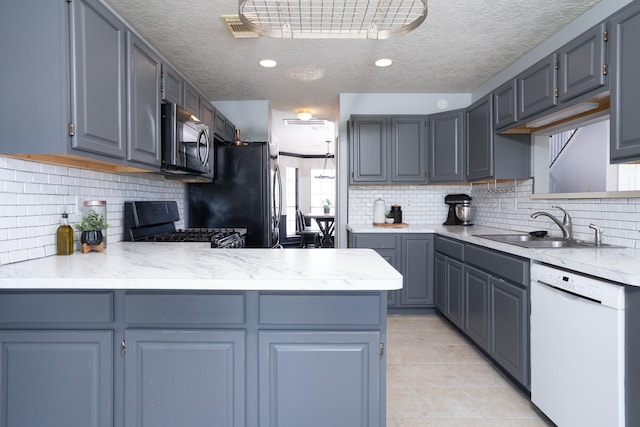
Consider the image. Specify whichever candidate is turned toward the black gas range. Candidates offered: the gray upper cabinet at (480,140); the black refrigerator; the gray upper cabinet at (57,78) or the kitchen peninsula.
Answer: the gray upper cabinet at (480,140)

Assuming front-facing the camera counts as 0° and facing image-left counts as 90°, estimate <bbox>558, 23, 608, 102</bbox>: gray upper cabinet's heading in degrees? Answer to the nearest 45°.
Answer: approximately 45°

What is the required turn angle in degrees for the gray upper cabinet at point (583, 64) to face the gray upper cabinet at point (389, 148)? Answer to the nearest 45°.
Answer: approximately 90° to its right

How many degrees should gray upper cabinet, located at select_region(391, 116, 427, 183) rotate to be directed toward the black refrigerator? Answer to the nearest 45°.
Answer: approximately 90° to its right

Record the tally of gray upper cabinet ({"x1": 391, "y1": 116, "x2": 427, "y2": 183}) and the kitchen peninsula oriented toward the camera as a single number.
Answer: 2

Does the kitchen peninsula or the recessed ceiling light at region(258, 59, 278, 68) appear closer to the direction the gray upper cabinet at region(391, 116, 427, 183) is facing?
the kitchen peninsula

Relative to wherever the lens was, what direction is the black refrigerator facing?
facing to the right of the viewer

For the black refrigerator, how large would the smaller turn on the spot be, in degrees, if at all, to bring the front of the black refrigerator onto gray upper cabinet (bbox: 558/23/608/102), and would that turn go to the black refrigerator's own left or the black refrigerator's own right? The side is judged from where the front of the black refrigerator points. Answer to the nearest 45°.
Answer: approximately 45° to the black refrigerator's own right

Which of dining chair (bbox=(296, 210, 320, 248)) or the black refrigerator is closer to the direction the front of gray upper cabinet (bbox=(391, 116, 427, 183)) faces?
the black refrigerator

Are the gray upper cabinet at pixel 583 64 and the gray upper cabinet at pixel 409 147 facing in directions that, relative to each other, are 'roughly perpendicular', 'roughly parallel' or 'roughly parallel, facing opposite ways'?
roughly perpendicular
